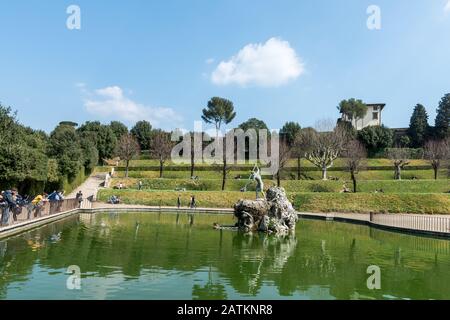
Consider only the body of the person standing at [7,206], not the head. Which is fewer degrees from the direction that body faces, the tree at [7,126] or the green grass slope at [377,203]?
the green grass slope

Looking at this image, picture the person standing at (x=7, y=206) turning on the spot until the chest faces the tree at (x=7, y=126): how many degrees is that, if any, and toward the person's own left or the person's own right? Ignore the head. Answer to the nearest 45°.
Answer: approximately 90° to the person's own left

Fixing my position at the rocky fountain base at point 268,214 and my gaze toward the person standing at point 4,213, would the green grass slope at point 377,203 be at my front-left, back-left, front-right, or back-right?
back-right

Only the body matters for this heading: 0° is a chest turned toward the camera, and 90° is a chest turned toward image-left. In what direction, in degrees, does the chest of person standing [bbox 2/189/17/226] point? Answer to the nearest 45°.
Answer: approximately 270°
